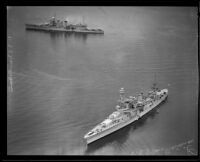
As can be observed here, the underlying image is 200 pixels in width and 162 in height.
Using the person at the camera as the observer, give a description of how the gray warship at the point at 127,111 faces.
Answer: facing the viewer and to the left of the viewer

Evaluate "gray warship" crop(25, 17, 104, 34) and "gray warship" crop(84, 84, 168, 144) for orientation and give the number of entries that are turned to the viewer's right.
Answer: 0

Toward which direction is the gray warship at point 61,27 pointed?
to the viewer's left
